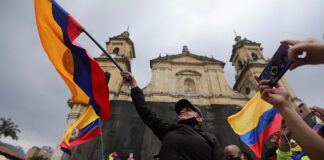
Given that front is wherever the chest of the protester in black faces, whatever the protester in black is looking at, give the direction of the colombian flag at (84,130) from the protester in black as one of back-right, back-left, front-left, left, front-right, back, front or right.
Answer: right

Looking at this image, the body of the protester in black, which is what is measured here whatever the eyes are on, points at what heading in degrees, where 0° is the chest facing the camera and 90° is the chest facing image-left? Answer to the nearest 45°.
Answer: approximately 45°

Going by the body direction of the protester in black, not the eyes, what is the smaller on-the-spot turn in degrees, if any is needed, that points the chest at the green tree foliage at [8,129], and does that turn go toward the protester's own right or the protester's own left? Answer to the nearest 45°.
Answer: approximately 90° to the protester's own right

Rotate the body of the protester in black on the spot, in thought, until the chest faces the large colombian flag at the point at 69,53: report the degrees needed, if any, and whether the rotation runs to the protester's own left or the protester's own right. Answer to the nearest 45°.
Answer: approximately 45° to the protester's own right
